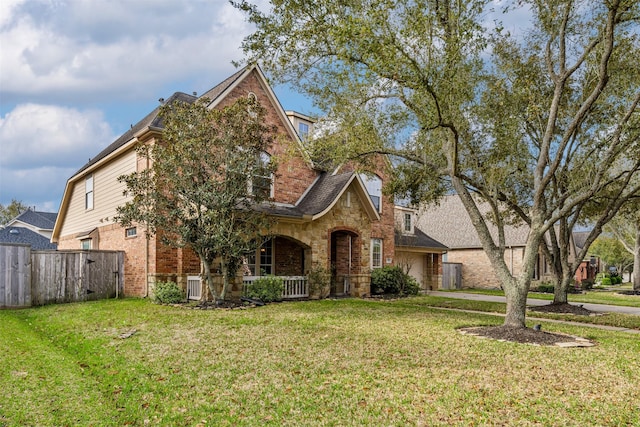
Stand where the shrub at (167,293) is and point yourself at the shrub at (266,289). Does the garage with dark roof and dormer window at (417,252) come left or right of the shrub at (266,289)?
left

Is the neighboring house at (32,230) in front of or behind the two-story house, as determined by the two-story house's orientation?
behind

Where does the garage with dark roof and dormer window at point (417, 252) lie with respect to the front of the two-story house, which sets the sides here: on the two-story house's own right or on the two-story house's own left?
on the two-story house's own left

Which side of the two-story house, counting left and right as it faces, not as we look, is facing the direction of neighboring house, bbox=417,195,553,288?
left

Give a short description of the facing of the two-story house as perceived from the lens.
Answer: facing the viewer and to the right of the viewer

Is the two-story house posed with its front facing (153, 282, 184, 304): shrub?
no

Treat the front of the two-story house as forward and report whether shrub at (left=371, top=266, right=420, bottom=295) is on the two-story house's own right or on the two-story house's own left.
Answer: on the two-story house's own left
